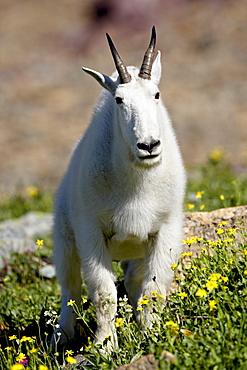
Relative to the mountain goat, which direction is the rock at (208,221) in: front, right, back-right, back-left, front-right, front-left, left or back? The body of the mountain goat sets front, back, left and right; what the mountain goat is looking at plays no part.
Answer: back-left

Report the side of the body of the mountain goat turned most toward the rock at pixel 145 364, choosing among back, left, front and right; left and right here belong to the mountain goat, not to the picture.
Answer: front

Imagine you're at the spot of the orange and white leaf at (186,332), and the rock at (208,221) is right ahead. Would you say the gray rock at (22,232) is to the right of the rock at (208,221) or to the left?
left

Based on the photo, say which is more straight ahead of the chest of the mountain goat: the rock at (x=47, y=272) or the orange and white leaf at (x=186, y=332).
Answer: the orange and white leaf

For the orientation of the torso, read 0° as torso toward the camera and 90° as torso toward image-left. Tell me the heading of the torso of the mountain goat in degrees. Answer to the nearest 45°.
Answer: approximately 0°

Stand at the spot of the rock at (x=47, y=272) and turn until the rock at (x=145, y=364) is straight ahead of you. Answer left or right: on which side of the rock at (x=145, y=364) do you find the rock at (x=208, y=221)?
left

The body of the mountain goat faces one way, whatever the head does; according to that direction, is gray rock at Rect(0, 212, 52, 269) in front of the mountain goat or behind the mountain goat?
behind

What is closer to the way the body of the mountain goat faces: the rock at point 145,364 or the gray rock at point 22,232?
the rock

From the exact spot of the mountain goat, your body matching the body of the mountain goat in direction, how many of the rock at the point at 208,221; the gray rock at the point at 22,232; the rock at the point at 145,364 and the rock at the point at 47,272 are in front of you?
1
